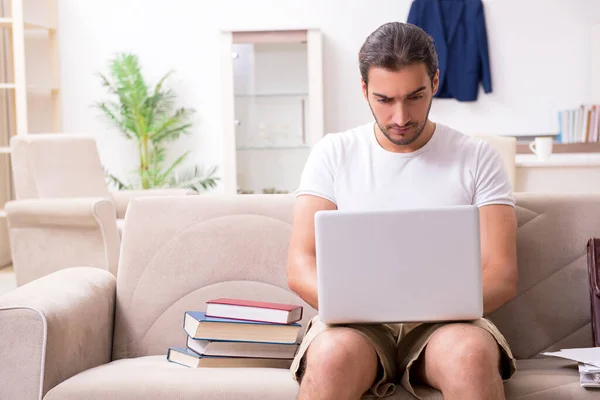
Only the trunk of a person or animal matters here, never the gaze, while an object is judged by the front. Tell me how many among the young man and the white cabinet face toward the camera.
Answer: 2

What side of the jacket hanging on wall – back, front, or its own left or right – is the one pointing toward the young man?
front

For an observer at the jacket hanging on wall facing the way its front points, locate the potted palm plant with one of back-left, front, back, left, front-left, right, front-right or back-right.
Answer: right

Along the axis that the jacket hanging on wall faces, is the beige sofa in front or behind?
in front

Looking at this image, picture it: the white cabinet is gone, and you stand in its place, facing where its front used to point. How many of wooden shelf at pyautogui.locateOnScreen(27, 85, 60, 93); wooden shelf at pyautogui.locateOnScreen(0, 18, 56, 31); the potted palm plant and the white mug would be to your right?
3

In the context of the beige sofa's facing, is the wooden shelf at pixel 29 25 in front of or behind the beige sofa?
behind

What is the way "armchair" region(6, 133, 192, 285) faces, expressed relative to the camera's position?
facing the viewer and to the right of the viewer

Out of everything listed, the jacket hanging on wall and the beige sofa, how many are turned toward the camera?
2

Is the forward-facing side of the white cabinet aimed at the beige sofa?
yes

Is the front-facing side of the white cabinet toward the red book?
yes

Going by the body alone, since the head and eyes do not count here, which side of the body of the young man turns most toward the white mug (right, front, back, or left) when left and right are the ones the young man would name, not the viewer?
back
